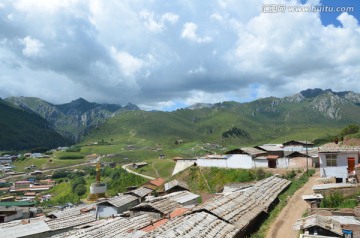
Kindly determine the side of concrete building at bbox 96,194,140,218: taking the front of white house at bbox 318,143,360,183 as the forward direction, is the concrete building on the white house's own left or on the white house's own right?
on the white house's own right

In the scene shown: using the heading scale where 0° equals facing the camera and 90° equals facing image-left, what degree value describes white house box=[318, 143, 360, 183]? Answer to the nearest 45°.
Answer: approximately 0°
